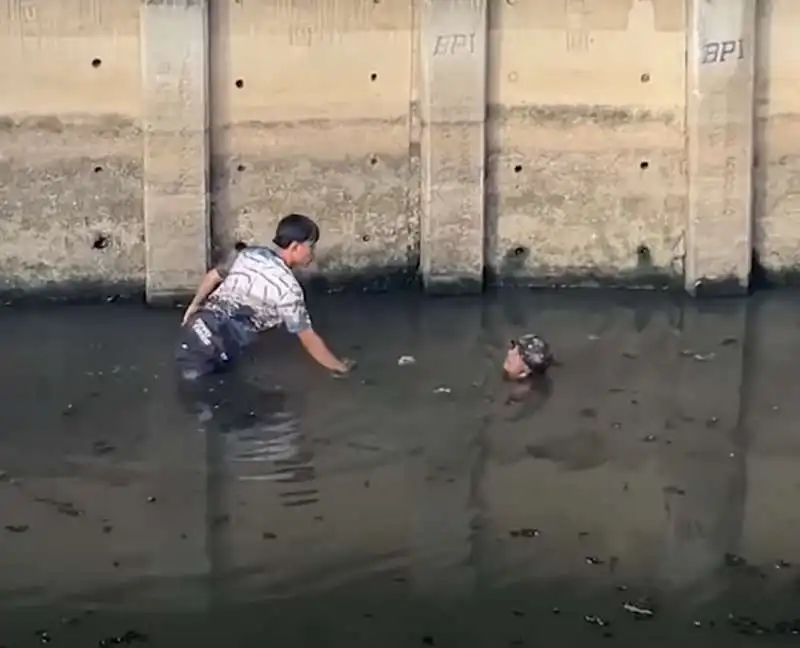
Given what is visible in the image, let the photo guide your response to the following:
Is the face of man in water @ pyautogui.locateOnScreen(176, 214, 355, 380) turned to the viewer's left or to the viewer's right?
to the viewer's right

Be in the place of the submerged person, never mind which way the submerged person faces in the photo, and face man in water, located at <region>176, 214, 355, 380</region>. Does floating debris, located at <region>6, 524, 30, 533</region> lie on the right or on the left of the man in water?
left
